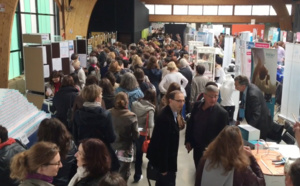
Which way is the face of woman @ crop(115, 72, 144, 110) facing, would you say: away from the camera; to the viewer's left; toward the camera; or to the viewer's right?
away from the camera

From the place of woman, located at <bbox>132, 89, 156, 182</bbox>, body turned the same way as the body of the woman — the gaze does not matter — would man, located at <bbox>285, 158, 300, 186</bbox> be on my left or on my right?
on my right

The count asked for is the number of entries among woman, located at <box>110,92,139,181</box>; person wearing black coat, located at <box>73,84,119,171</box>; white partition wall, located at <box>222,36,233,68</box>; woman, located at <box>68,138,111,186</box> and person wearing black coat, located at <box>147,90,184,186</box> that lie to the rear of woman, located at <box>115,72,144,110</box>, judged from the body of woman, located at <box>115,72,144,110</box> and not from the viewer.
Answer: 4

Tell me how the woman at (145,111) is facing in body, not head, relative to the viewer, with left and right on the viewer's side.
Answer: facing away from the viewer and to the right of the viewer

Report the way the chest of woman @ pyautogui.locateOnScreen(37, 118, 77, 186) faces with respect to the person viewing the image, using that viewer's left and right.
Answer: facing away from the viewer and to the left of the viewer

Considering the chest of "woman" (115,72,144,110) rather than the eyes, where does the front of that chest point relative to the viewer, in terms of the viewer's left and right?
facing away from the viewer

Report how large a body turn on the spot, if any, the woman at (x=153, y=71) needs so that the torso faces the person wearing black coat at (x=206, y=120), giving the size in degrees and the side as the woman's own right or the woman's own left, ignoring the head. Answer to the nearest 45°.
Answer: approximately 180°

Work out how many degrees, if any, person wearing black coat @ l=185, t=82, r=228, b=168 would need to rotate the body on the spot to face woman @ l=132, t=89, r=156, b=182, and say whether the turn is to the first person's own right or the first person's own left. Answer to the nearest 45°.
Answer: approximately 135° to the first person's own right

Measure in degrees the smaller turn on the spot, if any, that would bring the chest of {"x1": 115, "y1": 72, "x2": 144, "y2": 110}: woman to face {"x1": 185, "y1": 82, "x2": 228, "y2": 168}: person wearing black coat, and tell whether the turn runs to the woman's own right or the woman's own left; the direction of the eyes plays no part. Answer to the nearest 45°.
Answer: approximately 135° to the woman's own right
